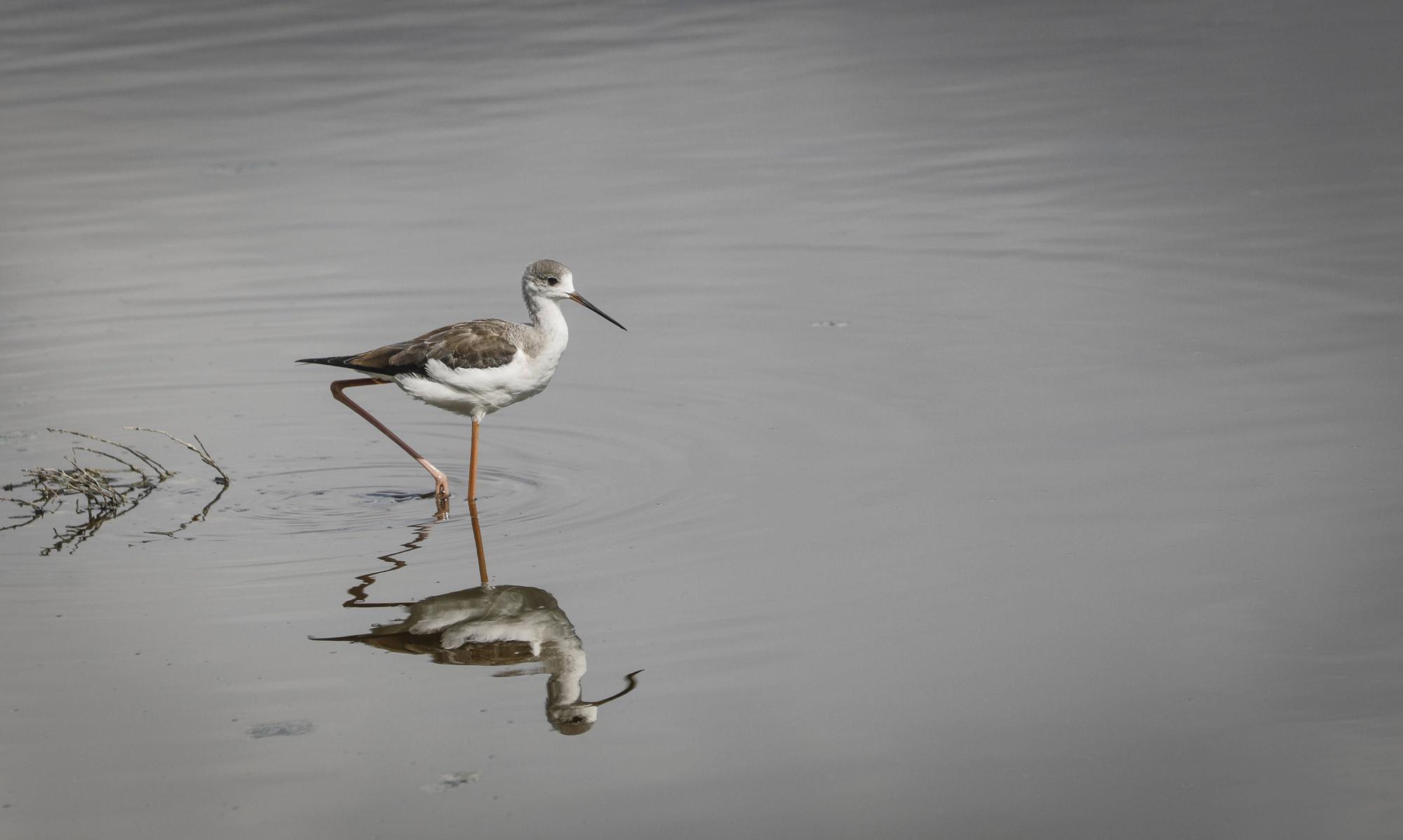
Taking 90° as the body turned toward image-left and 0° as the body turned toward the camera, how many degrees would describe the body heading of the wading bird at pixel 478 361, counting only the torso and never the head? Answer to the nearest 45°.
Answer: approximately 270°

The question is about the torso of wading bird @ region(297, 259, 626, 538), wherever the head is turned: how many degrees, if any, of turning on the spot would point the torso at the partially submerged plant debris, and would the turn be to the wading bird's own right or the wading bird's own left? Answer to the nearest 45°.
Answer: approximately 180°
